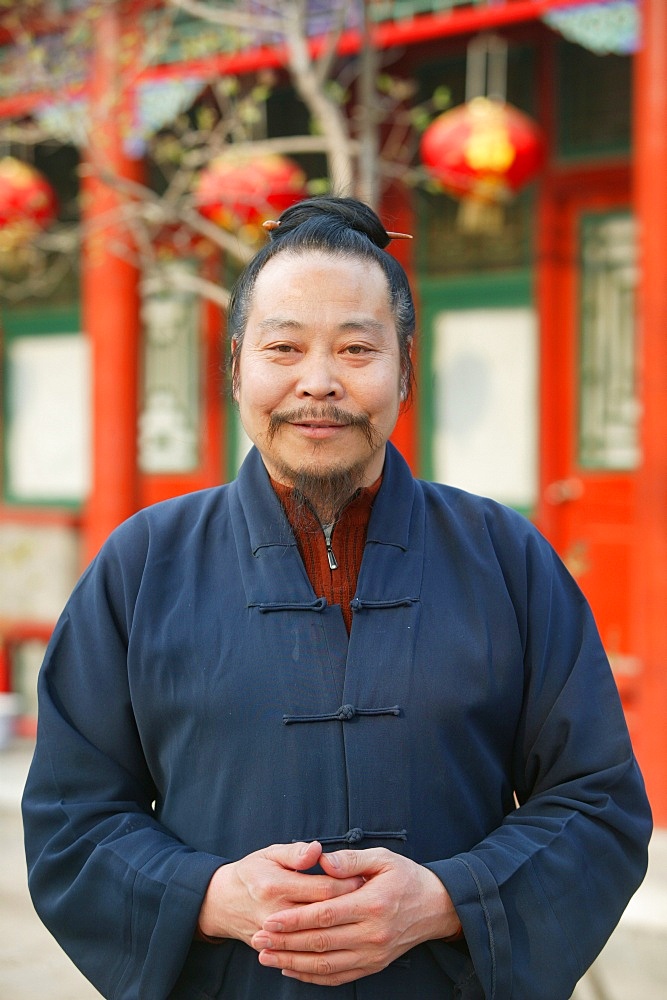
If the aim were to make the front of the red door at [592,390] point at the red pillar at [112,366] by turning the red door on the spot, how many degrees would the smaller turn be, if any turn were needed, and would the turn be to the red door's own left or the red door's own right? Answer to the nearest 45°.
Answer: approximately 90° to the red door's own right

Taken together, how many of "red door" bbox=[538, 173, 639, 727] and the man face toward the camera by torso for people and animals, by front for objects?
2

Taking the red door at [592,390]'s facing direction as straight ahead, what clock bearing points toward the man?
The man is roughly at 12 o'clock from the red door.

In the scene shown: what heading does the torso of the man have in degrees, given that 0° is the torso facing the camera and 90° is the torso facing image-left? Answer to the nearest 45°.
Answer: approximately 0°

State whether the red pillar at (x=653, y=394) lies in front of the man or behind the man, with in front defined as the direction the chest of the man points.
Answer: behind

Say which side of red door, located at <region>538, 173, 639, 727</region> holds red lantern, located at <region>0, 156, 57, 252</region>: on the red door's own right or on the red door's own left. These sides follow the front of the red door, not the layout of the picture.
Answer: on the red door's own right

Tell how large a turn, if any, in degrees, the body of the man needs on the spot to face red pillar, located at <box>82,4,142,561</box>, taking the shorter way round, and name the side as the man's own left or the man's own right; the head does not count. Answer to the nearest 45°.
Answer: approximately 180°

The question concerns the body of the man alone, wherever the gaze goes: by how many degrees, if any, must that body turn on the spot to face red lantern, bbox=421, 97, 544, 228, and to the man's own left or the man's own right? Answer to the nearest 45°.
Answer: approximately 180°
